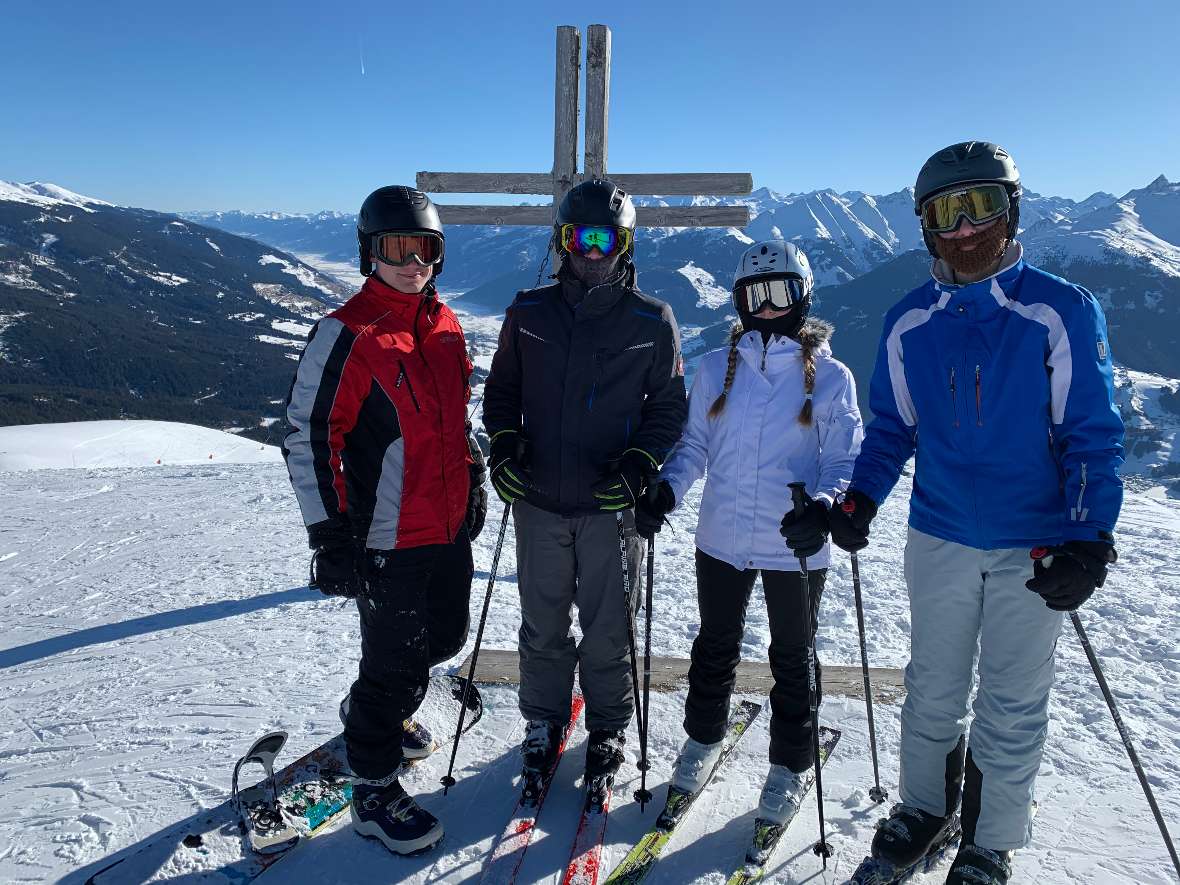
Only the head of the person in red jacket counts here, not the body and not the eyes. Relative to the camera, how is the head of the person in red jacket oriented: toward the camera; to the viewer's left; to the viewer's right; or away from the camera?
toward the camera

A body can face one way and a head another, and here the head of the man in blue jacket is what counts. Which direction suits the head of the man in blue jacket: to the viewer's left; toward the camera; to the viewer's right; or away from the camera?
toward the camera

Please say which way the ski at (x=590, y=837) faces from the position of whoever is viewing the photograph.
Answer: facing the viewer

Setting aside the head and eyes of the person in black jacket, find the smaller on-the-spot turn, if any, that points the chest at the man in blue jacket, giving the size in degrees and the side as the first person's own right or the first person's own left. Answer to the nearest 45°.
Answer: approximately 45° to the first person's own left

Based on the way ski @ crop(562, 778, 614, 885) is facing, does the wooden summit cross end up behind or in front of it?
behind

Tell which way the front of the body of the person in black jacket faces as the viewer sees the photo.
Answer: toward the camera

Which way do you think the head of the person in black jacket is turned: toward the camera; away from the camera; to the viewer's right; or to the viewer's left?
toward the camera

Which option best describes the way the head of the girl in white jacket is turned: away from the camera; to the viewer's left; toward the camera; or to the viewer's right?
toward the camera

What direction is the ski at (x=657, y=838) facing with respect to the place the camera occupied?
facing the viewer and to the left of the viewer

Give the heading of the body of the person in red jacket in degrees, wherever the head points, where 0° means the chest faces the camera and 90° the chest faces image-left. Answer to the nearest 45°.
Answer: approximately 315°

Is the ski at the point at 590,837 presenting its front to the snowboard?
no
